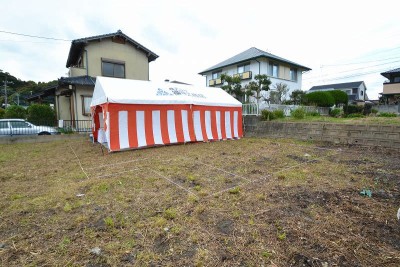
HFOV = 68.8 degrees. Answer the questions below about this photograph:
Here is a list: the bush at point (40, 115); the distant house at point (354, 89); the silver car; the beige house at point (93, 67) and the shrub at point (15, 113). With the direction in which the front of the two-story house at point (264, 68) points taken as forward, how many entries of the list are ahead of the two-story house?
4

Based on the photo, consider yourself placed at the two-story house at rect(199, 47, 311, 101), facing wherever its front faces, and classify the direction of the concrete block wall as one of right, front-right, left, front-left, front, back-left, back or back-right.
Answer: front-left

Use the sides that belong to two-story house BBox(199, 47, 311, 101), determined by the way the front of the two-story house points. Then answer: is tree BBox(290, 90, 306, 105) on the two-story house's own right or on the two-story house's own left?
on the two-story house's own left

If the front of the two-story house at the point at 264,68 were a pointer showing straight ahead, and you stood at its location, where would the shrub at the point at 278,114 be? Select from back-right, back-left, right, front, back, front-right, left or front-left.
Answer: front-left

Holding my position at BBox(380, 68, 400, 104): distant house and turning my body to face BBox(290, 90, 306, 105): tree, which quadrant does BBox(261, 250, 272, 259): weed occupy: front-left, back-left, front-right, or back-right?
front-left
